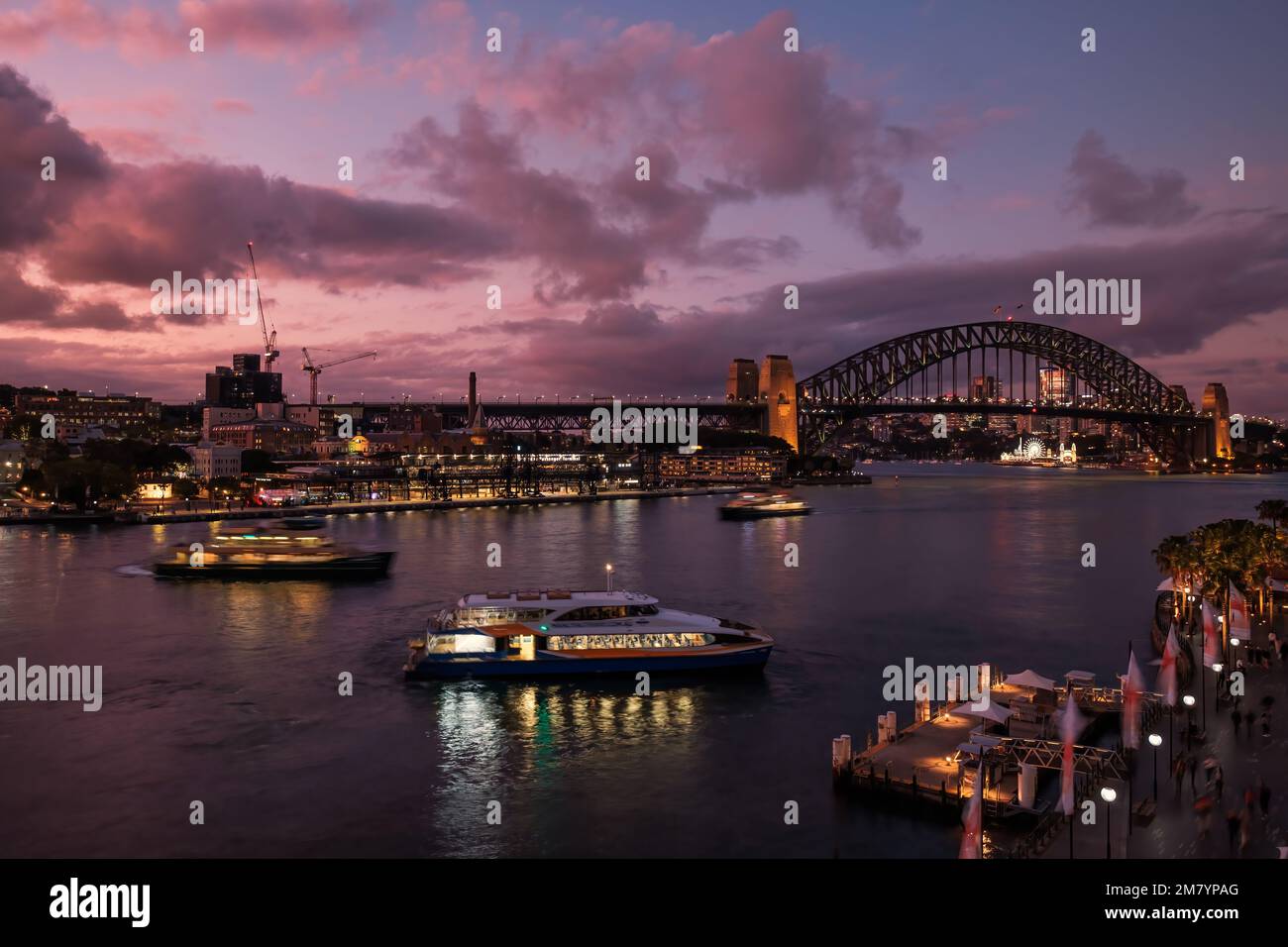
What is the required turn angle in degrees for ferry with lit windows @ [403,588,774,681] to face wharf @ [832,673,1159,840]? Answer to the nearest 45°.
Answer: approximately 45° to its right

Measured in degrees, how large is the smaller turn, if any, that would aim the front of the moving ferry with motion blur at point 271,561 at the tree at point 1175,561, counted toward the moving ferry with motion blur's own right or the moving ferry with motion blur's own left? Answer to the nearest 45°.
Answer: approximately 45° to the moving ferry with motion blur's own right

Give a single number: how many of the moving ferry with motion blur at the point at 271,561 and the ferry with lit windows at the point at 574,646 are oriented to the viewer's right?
2

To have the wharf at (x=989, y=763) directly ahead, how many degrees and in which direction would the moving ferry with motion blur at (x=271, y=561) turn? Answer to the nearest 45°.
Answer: approximately 90° to its right

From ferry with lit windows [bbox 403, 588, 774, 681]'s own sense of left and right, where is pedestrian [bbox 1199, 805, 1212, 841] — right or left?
on its right

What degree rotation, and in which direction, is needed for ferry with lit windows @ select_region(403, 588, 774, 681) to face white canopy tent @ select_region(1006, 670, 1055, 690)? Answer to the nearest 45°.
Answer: approximately 45° to its right

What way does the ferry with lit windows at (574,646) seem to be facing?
to the viewer's right

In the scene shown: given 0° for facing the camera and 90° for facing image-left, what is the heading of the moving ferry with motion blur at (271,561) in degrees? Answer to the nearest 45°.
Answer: approximately 270°

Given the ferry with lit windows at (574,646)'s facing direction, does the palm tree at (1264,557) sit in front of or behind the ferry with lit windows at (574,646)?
in front
